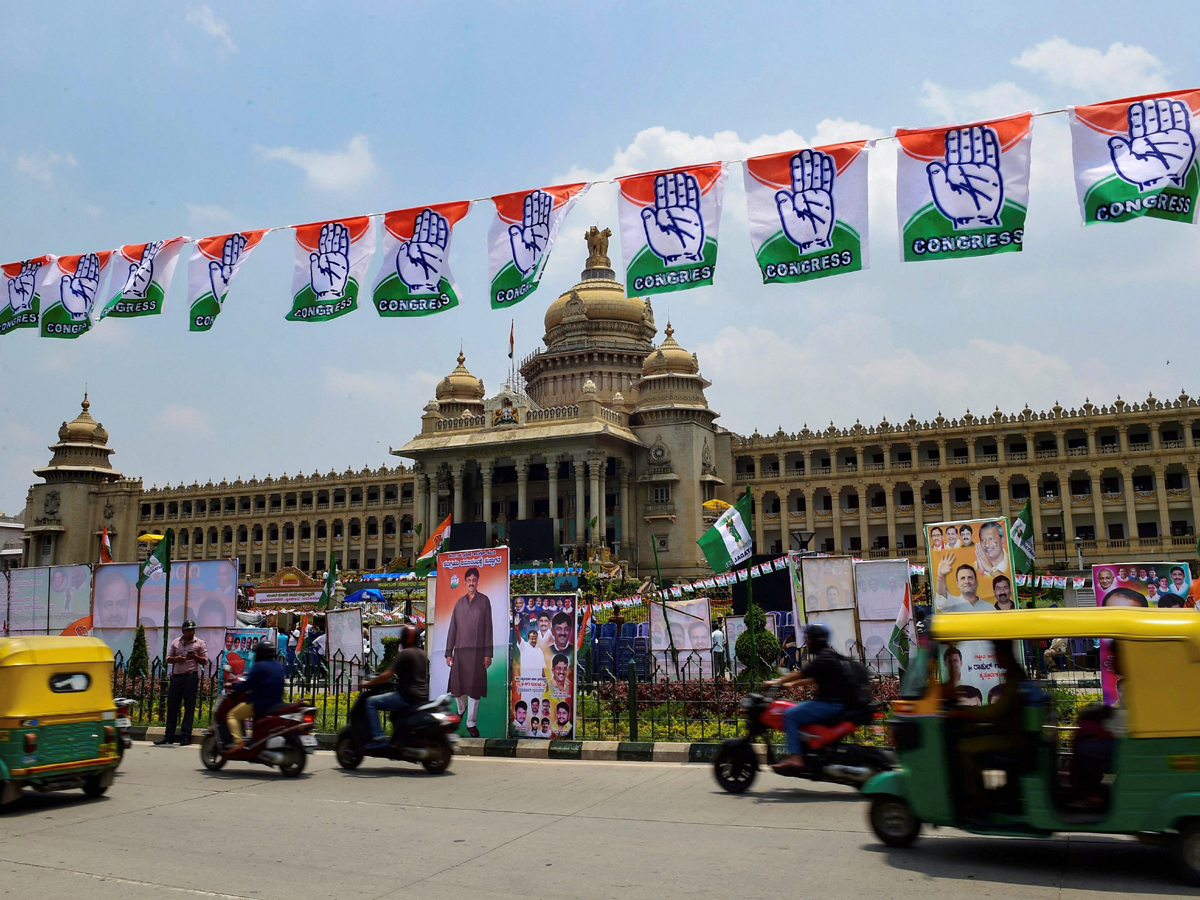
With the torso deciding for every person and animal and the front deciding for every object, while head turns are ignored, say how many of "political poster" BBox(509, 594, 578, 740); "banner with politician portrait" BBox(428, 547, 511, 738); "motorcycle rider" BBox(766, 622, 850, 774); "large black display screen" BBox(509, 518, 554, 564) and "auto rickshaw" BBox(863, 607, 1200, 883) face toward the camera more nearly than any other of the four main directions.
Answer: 3

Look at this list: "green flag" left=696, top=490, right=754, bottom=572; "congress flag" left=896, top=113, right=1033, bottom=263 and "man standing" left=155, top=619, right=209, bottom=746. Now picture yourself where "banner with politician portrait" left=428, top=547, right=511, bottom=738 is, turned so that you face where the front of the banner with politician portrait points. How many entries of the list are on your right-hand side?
1

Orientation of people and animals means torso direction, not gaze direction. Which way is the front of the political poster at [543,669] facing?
toward the camera

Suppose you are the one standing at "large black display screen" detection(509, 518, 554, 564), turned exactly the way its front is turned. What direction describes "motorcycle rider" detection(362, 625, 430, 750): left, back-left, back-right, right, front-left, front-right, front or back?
front

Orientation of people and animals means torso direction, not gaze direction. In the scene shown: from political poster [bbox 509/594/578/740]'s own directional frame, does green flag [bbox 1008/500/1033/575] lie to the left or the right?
on its left

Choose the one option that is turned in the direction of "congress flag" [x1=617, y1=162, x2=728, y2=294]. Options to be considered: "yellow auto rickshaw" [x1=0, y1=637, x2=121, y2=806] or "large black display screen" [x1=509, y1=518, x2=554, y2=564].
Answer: the large black display screen

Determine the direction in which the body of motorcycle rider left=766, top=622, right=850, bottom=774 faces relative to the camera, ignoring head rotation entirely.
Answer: to the viewer's left

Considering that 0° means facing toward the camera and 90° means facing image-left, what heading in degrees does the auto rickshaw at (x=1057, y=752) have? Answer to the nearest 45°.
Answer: approximately 90°

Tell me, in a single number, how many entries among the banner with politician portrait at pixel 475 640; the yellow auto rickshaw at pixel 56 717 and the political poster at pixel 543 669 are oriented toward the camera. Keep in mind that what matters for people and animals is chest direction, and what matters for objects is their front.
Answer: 2

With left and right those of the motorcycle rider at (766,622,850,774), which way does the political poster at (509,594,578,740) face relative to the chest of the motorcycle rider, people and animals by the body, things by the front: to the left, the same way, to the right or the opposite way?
to the left

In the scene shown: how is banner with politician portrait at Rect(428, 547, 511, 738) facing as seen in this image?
toward the camera

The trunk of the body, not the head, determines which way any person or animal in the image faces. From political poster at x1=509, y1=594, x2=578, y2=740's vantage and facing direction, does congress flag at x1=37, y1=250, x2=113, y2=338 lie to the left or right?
on its right

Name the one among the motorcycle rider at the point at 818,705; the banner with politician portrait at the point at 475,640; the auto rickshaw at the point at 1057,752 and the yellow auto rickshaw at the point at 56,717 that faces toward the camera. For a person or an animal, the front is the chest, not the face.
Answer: the banner with politician portrait
